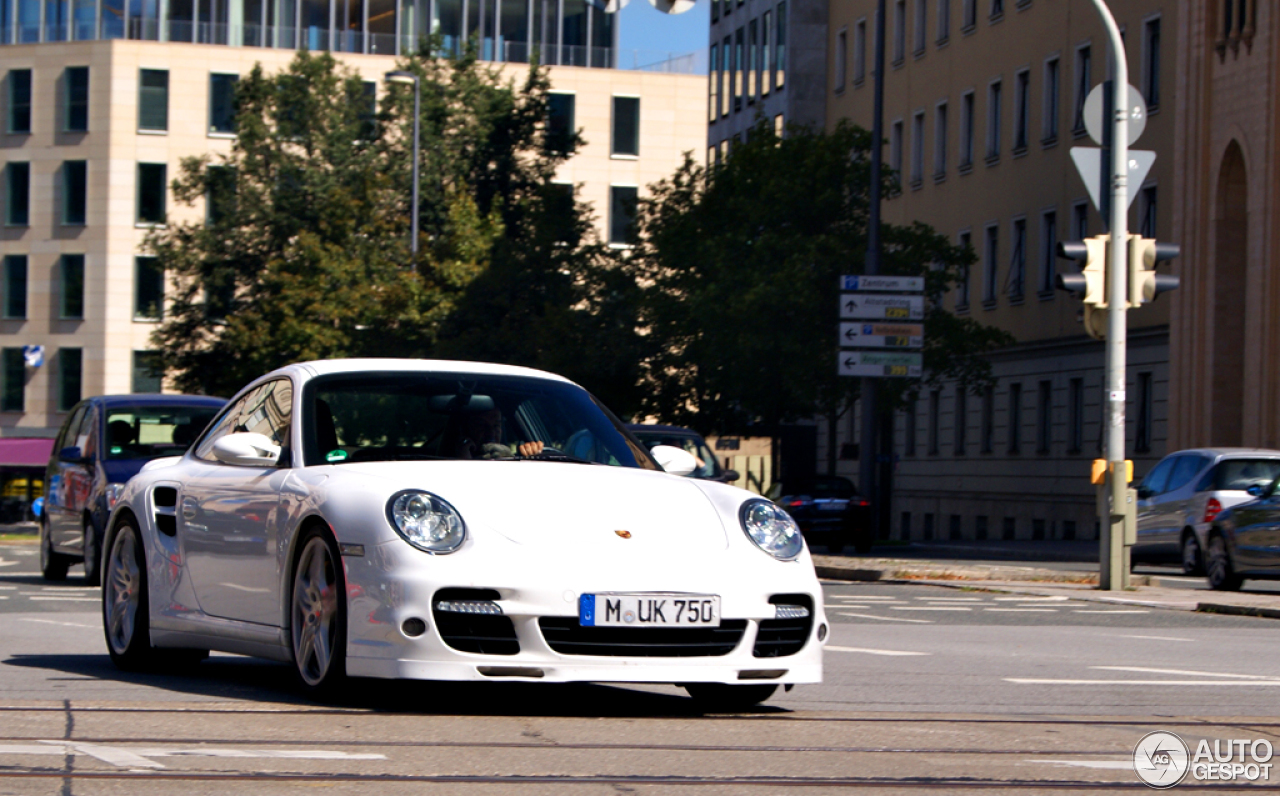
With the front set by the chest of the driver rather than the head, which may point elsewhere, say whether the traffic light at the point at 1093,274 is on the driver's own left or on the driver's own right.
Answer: on the driver's own left

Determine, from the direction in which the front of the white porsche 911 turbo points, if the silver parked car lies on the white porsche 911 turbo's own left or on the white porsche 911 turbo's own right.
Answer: on the white porsche 911 turbo's own left

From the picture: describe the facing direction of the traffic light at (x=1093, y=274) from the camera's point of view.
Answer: facing to the left of the viewer

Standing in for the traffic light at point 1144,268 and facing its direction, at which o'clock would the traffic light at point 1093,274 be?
the traffic light at point 1093,274 is roughly at 5 o'clock from the traffic light at point 1144,268.

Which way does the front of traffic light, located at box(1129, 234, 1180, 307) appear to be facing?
to the viewer's right

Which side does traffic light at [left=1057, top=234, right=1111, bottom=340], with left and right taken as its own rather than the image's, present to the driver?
left

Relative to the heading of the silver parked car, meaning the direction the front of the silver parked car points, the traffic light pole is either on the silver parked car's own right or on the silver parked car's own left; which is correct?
on the silver parked car's own left

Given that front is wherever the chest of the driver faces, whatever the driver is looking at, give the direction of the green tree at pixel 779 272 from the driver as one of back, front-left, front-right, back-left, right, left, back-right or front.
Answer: back-left

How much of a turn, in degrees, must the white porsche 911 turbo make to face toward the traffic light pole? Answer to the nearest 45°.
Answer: approximately 90° to its left
